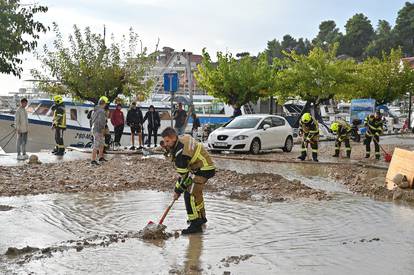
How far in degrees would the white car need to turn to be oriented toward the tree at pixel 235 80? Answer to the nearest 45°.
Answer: approximately 135° to its right

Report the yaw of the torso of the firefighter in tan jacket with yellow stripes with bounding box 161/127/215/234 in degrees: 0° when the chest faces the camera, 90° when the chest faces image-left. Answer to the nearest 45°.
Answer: approximately 90°

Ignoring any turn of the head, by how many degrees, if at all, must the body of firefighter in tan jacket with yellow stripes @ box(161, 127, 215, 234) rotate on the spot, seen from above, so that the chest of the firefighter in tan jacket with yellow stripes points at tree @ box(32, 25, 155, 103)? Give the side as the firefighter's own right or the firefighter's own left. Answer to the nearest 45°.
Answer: approximately 90° to the firefighter's own right

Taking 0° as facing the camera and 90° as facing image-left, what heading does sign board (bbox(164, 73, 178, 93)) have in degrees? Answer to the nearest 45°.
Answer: approximately 0°

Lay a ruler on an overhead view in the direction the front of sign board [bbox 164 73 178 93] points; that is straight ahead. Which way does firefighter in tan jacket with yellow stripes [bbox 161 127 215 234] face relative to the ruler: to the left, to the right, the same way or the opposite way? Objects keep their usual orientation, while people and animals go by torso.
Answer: to the right

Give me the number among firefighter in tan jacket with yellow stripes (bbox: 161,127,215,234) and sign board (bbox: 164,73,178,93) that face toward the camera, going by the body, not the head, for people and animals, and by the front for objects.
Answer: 1
